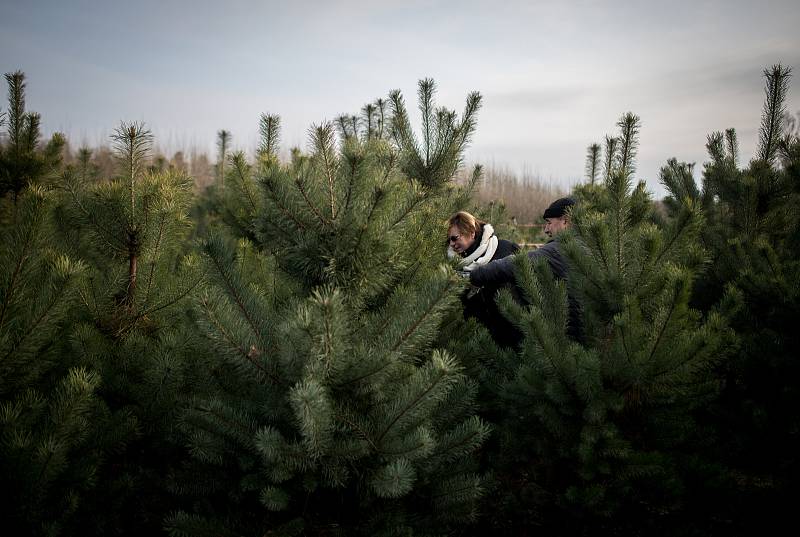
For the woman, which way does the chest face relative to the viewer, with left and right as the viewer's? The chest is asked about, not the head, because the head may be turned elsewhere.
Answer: facing to the left of the viewer

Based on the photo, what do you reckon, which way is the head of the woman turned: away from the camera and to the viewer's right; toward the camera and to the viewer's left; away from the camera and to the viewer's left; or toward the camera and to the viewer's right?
toward the camera and to the viewer's left

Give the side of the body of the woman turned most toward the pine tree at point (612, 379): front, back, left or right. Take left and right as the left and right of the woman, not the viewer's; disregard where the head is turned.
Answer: left
